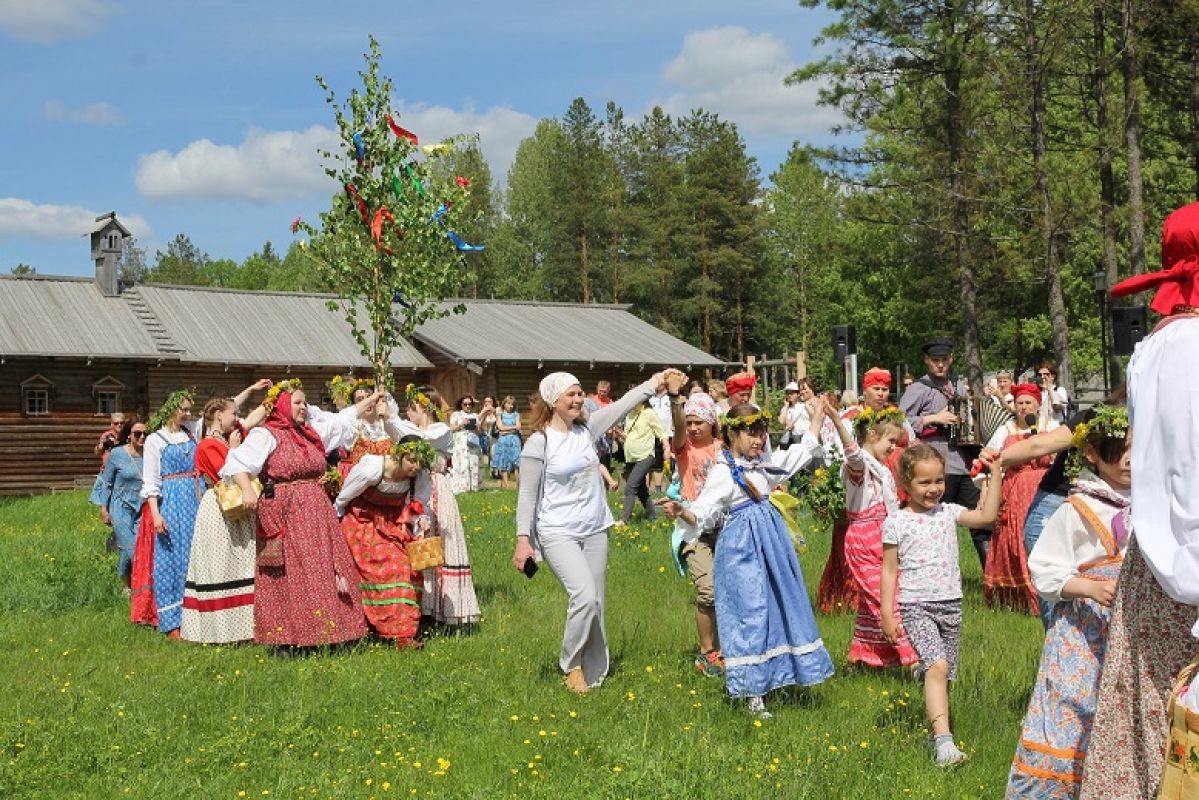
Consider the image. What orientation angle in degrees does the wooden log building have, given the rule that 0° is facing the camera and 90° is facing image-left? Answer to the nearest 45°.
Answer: approximately 0°

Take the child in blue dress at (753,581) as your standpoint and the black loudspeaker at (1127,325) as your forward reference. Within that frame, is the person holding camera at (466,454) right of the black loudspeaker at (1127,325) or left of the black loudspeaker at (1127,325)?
left

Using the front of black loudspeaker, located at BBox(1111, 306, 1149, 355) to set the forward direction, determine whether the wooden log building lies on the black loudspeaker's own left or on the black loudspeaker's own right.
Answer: on the black loudspeaker's own right

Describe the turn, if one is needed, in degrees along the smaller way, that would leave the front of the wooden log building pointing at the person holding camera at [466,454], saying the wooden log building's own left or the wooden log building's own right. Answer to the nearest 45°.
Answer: approximately 45° to the wooden log building's own left

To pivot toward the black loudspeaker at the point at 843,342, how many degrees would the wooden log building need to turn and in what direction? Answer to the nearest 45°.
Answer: approximately 45° to its left

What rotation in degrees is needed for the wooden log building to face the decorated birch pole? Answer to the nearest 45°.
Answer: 0° — it already faces it

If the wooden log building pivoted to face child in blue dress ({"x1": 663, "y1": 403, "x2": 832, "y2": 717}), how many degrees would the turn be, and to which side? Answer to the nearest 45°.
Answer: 0° — it already faces them

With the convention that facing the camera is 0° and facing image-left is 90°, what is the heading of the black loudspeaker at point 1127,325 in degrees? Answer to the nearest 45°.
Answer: approximately 45°
